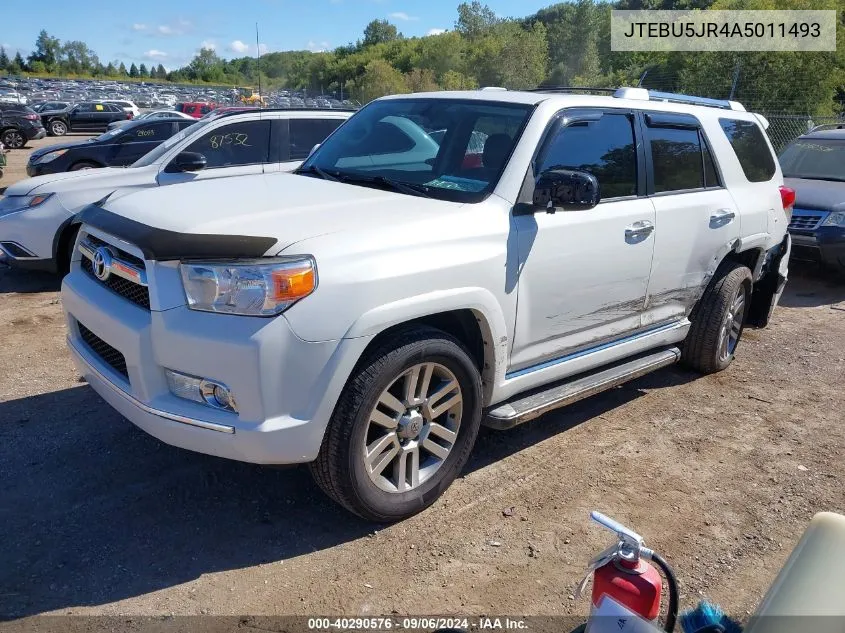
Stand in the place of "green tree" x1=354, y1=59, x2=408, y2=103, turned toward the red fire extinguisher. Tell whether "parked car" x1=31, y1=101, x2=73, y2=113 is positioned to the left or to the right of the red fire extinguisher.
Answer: right

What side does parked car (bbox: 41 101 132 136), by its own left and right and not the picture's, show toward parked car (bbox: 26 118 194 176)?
left

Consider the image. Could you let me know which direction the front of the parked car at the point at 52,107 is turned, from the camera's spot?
facing to the left of the viewer

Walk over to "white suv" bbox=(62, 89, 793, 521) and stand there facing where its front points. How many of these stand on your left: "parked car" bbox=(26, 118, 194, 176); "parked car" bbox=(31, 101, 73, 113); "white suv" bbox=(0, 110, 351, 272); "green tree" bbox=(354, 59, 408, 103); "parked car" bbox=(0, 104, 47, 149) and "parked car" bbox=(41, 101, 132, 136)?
0

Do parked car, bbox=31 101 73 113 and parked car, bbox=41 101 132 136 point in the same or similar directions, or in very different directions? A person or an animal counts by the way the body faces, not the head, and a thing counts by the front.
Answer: same or similar directions

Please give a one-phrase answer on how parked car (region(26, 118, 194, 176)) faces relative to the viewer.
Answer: facing the viewer and to the left of the viewer

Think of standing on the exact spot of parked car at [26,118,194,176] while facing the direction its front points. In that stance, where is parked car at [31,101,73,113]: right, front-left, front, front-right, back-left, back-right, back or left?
back-right

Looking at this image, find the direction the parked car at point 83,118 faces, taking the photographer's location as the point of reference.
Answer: facing to the left of the viewer

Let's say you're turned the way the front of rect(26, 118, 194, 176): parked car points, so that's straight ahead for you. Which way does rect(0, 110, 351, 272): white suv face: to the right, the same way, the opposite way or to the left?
the same way

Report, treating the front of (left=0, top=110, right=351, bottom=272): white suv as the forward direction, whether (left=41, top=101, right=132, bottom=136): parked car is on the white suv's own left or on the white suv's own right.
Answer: on the white suv's own right

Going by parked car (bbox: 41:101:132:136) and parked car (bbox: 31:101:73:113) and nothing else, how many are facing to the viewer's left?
2

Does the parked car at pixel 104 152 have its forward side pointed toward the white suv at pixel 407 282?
no

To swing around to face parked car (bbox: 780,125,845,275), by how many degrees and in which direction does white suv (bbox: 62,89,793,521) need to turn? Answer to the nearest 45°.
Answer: approximately 180°
